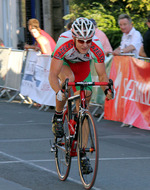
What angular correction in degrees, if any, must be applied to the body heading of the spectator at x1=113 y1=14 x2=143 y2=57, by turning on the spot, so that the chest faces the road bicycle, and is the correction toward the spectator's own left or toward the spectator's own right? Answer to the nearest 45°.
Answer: approximately 45° to the spectator's own left

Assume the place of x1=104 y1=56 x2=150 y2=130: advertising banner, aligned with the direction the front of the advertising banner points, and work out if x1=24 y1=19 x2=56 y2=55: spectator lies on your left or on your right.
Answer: on your right

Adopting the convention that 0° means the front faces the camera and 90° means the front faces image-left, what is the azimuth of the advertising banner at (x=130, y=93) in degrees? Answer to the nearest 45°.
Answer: approximately 45°

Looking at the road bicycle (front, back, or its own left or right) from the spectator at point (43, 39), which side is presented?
back

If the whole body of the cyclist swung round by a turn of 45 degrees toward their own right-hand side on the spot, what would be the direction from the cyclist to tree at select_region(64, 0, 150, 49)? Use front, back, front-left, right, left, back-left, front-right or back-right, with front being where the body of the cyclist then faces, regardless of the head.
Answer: back-right

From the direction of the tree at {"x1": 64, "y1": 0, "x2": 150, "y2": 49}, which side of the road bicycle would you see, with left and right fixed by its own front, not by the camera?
back

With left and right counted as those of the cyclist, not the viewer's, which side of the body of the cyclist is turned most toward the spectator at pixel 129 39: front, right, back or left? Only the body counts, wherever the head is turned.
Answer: back

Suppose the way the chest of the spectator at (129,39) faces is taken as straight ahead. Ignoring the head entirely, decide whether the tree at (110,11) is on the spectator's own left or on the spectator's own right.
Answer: on the spectator's own right

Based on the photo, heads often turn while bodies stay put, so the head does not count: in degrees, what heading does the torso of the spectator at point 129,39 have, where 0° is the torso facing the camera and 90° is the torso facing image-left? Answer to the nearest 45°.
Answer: approximately 45°
